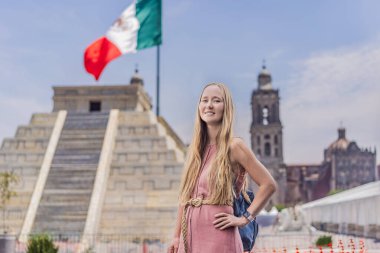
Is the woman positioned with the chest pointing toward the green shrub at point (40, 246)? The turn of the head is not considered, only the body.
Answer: no

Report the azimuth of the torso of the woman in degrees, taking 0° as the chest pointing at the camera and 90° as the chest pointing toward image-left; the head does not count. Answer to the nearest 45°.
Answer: approximately 45°

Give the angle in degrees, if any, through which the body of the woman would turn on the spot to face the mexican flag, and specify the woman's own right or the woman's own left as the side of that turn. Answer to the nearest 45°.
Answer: approximately 135° to the woman's own right

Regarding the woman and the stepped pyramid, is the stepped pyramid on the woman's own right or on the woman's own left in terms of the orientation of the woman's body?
on the woman's own right

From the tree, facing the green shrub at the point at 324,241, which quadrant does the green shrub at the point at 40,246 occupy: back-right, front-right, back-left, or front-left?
front-right

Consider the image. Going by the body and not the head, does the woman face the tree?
no

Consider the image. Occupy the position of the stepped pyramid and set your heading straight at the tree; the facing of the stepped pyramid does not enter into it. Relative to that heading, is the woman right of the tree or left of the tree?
left

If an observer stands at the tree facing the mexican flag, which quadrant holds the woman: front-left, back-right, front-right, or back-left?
back-right

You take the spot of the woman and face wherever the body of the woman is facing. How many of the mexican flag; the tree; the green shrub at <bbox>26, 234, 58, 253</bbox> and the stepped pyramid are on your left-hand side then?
0
